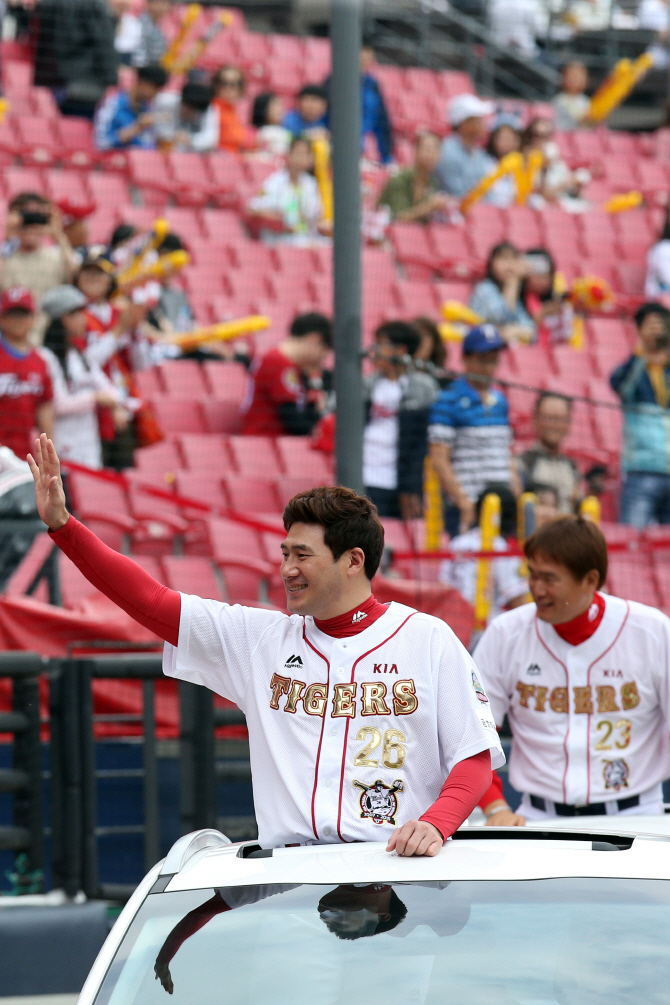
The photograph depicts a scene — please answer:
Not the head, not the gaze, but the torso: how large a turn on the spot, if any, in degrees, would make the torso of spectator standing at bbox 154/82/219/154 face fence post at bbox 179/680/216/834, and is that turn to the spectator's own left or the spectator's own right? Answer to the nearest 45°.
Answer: approximately 45° to the spectator's own left

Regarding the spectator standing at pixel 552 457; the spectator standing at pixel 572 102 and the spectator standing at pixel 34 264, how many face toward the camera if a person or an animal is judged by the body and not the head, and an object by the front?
3

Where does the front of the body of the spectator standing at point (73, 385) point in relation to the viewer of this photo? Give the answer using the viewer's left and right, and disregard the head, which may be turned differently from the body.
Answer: facing the viewer and to the right of the viewer

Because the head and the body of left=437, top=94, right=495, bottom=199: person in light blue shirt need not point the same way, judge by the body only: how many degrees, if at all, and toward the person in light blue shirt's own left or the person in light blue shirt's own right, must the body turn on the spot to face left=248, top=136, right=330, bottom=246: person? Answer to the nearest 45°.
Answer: approximately 90° to the person in light blue shirt's own right

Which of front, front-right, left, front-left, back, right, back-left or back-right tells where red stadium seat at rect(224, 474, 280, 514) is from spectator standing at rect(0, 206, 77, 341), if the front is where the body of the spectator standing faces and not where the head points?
front-left

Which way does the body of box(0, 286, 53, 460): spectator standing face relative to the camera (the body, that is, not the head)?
toward the camera

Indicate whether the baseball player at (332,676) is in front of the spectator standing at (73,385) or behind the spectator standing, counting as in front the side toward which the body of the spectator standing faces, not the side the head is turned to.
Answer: in front

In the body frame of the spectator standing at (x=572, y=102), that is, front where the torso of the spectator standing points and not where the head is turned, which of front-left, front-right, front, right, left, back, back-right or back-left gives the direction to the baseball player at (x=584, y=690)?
front

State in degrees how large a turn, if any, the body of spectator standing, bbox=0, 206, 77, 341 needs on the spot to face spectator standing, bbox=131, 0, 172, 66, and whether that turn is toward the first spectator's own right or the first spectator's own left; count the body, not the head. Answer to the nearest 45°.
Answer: approximately 180°

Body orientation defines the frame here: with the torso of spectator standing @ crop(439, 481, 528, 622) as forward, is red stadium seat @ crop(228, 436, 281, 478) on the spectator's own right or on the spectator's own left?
on the spectator's own right

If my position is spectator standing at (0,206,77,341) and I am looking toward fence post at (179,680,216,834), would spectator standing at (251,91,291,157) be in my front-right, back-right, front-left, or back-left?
back-left

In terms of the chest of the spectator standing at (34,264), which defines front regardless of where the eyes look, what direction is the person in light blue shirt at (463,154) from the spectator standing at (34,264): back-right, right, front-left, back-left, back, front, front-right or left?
back-left

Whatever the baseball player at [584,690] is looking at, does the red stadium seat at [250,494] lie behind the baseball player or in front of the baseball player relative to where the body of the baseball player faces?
behind

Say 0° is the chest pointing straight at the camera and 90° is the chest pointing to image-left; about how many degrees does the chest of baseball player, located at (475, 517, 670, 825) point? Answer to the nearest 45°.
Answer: approximately 0°

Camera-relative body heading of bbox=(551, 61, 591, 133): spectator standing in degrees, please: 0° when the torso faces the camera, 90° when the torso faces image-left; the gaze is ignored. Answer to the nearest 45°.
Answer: approximately 0°

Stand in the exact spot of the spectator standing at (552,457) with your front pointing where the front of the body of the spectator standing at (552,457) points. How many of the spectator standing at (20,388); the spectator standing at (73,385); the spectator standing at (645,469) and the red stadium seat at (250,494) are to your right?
3
